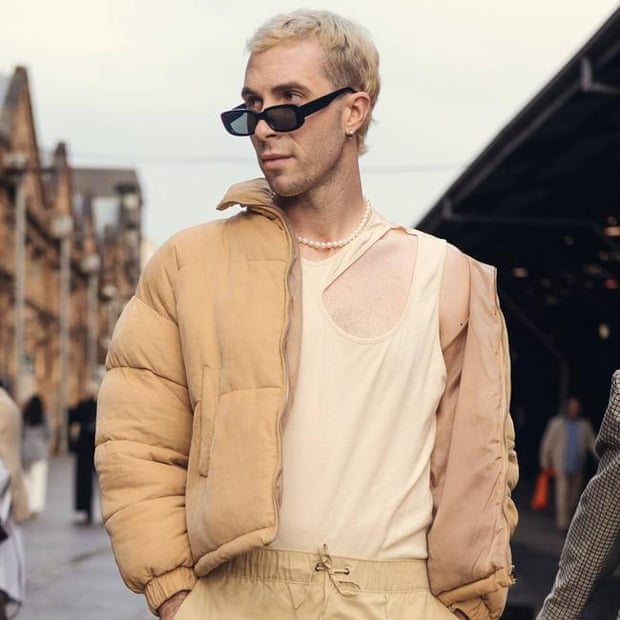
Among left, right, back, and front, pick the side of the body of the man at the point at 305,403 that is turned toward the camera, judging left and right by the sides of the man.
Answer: front

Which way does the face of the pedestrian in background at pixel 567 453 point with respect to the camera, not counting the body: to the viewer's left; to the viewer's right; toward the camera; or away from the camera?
toward the camera

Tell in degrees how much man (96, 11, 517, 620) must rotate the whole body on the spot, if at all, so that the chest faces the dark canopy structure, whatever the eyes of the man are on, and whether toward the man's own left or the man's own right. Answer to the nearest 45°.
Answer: approximately 180°

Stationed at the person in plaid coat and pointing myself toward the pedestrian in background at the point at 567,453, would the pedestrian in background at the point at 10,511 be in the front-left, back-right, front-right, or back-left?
front-left

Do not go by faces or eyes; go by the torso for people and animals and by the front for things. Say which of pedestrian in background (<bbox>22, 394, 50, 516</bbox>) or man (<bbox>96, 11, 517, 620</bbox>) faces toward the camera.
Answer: the man

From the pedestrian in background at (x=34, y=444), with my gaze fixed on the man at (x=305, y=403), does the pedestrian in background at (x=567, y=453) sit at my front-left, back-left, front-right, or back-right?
front-left
